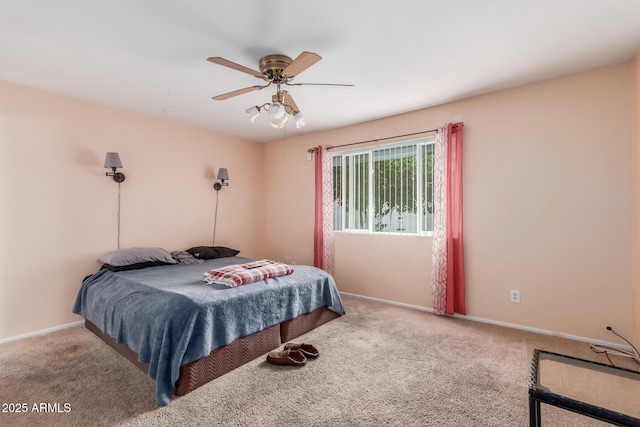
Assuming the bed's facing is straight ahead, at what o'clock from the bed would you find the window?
The window is roughly at 10 o'clock from the bed.

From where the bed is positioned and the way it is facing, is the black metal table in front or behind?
in front

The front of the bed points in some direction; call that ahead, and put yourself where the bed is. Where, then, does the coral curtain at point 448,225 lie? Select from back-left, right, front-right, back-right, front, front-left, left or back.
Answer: front-left

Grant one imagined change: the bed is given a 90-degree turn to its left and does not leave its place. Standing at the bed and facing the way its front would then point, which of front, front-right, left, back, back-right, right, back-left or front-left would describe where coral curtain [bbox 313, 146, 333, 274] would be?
front

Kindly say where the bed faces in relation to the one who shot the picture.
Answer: facing the viewer and to the right of the viewer

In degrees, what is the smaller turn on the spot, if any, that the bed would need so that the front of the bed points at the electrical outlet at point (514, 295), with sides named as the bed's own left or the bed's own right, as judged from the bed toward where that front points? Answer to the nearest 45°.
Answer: approximately 45° to the bed's own left

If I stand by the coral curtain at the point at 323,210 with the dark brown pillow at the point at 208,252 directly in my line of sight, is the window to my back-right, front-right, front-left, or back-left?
back-left

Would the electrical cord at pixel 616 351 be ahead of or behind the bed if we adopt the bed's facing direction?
ahead

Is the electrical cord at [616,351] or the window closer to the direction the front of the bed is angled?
the electrical cord

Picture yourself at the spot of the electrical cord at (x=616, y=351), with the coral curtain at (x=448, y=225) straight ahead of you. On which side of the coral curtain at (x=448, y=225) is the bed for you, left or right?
left
